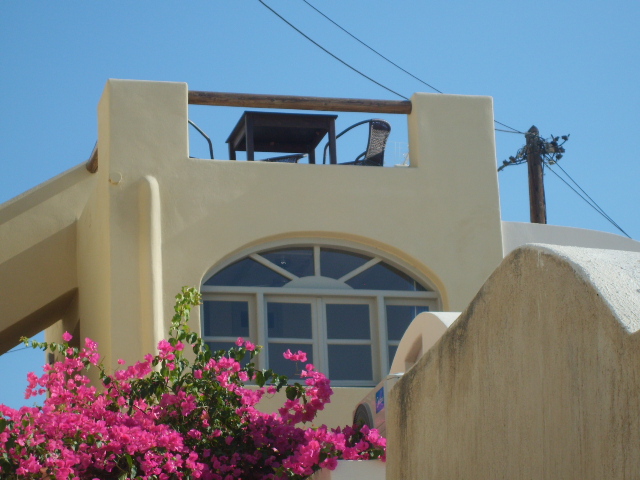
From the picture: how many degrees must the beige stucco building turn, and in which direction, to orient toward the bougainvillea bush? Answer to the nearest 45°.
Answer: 0° — it already faces it

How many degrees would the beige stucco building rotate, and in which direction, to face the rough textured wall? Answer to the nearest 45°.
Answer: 0° — it already faces it

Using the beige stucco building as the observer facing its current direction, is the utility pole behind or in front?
behind

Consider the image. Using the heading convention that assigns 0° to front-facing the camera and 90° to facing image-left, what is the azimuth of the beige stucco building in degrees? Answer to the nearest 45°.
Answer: approximately 0°

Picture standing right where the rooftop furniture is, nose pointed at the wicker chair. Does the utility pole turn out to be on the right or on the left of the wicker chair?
left

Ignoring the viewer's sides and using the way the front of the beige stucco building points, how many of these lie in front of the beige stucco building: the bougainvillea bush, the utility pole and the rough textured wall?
2

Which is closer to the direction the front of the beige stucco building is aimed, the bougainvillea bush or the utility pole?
the bougainvillea bush
